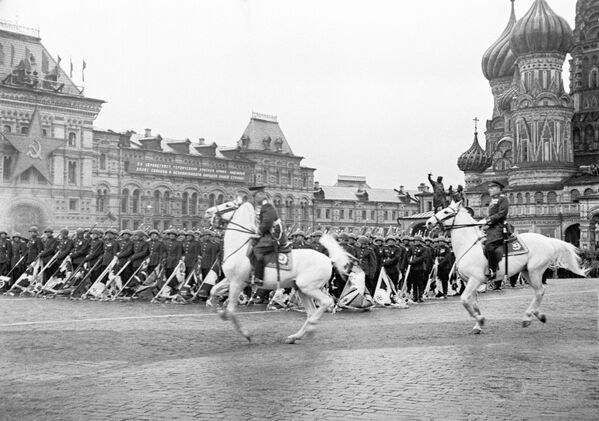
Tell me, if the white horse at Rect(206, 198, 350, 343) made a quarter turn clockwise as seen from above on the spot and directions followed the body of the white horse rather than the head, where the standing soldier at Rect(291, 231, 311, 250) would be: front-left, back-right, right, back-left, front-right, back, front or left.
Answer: front

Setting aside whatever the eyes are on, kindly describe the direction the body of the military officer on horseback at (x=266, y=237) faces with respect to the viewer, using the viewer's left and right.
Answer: facing to the left of the viewer

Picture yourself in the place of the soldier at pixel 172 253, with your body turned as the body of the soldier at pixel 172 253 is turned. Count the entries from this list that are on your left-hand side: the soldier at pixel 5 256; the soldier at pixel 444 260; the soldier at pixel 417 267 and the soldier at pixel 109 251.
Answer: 2

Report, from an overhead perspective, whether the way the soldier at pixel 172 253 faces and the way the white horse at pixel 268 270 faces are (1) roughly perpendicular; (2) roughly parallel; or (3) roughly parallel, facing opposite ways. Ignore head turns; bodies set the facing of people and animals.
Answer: roughly perpendicular

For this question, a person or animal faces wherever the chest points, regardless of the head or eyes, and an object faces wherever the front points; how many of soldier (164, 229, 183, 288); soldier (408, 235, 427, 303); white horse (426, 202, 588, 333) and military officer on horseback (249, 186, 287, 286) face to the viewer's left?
2

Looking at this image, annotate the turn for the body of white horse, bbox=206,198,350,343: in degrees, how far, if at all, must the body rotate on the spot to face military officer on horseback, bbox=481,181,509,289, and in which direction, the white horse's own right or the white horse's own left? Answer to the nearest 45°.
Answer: approximately 180°

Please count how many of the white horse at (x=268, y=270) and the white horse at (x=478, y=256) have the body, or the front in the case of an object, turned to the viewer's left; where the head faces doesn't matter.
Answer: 2

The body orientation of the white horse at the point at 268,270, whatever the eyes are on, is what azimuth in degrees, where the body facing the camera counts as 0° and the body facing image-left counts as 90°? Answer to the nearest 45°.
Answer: approximately 90°

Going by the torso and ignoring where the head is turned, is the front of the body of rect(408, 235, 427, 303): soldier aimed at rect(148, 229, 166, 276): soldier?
no

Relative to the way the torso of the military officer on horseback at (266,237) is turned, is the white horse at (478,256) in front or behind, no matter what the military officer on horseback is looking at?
behind

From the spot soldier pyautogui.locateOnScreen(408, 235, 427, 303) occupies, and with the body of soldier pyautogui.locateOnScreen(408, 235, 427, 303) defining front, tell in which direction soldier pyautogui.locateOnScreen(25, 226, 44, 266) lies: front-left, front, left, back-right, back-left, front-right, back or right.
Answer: right
